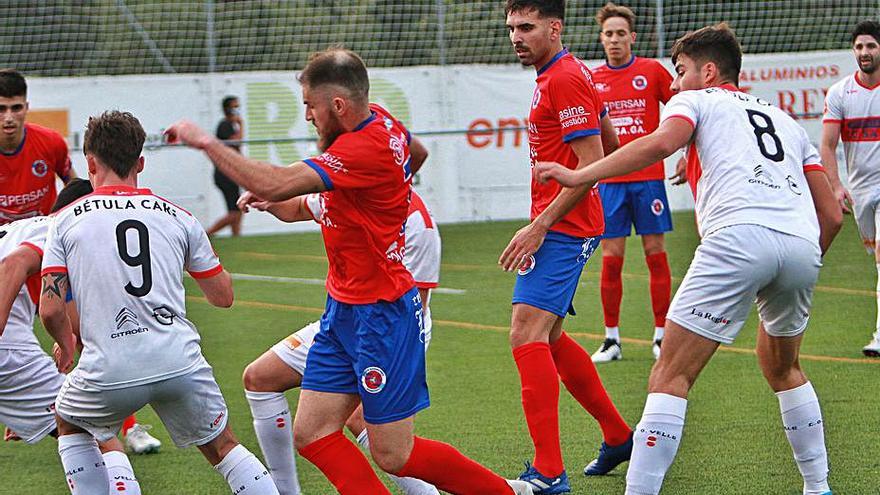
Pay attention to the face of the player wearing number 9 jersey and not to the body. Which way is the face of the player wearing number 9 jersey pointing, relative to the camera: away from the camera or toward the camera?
away from the camera

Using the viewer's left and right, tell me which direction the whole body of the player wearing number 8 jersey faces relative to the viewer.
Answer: facing away from the viewer and to the left of the viewer

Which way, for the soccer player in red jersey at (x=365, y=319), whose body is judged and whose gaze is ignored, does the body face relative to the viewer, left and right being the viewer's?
facing to the left of the viewer

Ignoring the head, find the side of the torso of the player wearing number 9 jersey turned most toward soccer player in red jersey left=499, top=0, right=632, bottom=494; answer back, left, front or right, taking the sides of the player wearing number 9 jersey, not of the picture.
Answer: right

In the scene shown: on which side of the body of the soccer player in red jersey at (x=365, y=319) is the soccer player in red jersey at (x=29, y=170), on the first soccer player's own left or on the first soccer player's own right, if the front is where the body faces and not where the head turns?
on the first soccer player's own right

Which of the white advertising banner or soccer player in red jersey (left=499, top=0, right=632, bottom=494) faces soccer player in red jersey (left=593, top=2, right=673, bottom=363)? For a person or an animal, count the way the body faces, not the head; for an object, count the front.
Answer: the white advertising banner

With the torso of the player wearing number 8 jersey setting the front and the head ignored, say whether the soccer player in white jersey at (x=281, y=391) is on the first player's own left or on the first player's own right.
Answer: on the first player's own left

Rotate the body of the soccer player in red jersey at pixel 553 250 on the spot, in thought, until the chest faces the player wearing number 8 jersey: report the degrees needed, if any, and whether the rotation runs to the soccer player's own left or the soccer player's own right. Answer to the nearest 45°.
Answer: approximately 135° to the soccer player's own left

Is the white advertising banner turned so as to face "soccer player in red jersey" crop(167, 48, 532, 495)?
yes

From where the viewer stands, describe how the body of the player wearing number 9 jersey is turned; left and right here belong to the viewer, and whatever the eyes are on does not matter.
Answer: facing away from the viewer
